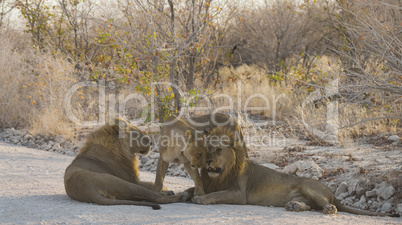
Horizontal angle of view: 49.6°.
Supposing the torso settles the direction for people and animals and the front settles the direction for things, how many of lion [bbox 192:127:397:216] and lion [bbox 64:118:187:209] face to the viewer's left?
1

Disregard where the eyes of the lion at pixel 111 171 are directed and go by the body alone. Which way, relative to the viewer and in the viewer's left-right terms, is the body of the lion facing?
facing away from the viewer and to the right of the viewer

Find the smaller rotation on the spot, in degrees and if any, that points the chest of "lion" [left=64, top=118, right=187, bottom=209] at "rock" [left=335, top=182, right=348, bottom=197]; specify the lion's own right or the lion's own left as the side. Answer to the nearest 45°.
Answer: approximately 45° to the lion's own right

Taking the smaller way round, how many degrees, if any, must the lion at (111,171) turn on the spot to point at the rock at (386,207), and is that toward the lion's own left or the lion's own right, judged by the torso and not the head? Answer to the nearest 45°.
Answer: approximately 45° to the lion's own right

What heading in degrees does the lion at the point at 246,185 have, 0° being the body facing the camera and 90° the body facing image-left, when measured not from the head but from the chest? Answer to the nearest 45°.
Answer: approximately 90°

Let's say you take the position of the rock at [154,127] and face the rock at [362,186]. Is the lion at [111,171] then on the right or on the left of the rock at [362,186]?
right

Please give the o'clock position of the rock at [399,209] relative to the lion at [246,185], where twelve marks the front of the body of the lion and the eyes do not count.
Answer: The rock is roughly at 6 o'clock from the lion.

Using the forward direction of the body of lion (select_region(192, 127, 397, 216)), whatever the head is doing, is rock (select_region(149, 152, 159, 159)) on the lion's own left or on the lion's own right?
on the lion's own right

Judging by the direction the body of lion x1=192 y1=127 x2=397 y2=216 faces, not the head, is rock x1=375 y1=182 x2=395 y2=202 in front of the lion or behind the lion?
behind
